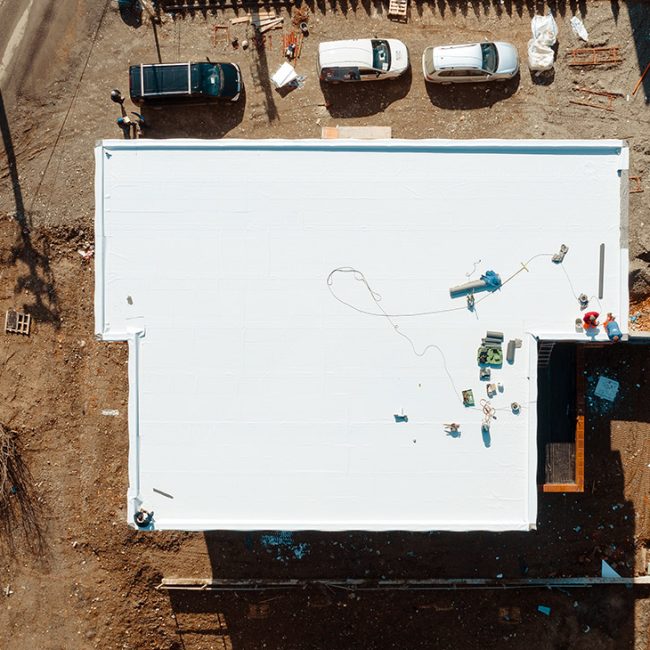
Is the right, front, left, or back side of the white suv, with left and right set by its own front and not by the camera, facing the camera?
right

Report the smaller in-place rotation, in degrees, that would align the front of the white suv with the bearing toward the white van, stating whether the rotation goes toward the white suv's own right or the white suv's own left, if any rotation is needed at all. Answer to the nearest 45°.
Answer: approximately 180°

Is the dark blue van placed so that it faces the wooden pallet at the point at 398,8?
yes

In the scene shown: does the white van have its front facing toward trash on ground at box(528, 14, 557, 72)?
yes

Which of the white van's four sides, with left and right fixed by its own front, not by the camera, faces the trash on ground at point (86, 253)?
back

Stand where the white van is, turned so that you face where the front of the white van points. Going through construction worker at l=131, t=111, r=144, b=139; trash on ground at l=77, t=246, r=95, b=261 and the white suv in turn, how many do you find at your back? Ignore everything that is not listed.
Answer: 2

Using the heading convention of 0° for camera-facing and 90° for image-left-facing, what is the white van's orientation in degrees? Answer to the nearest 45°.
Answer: approximately 270°

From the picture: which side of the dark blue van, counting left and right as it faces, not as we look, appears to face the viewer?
right

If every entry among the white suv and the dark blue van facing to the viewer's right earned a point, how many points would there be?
2

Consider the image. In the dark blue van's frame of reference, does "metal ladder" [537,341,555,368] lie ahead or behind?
ahead
